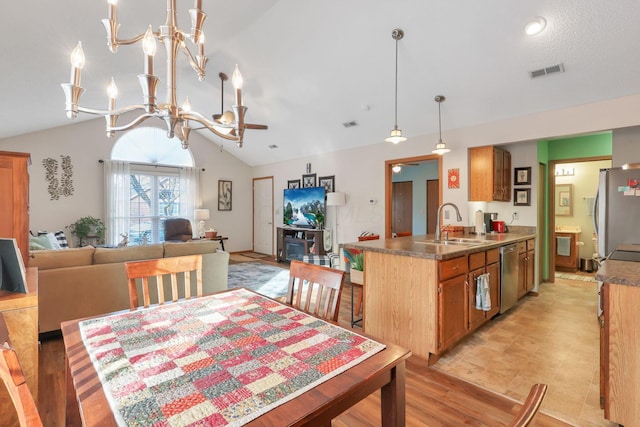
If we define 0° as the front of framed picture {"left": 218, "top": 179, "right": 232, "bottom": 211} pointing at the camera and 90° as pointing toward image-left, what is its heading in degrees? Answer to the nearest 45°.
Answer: approximately 0°

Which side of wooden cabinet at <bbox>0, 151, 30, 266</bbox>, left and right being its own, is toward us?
right

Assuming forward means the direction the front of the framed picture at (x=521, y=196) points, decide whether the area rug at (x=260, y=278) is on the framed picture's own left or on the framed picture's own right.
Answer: on the framed picture's own right

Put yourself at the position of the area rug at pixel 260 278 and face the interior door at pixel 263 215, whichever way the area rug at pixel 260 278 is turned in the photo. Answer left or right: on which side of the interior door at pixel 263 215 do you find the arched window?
left

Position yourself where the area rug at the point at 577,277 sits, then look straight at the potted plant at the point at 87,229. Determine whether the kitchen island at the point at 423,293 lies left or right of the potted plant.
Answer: left
